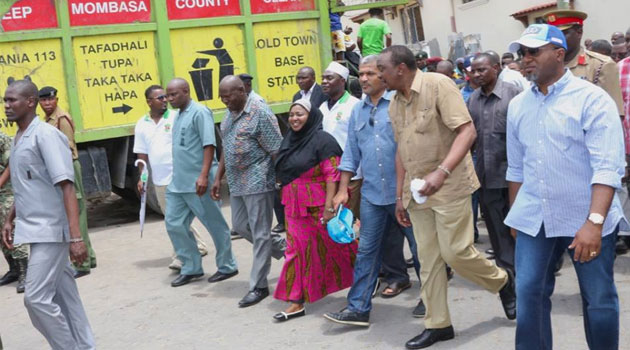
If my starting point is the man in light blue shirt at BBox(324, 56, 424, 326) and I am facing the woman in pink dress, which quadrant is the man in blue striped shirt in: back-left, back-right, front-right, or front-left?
back-left

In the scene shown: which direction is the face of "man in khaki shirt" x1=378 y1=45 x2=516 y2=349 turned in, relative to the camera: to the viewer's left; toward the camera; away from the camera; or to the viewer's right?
to the viewer's left

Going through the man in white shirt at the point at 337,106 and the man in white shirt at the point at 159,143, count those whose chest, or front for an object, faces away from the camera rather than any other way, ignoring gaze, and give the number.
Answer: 0

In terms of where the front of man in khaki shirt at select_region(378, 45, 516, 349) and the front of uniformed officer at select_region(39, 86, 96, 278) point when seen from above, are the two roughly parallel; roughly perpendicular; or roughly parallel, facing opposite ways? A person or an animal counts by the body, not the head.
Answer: roughly parallel

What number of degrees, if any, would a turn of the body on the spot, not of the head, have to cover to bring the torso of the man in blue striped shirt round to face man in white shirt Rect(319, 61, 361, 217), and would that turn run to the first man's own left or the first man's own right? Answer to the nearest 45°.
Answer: approximately 90° to the first man's own right

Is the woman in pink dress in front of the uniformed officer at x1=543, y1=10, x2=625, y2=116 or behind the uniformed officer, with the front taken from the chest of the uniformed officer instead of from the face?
in front

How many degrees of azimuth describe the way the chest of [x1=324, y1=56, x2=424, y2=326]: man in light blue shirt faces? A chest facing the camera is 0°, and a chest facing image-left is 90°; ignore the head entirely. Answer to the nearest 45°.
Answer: approximately 45°

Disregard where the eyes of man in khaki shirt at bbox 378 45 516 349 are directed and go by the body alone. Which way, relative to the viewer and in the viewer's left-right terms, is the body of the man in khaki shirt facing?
facing the viewer and to the left of the viewer

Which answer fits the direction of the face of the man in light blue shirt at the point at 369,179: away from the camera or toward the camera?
toward the camera

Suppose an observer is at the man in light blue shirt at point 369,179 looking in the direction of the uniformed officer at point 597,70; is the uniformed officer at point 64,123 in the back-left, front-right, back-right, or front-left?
back-left

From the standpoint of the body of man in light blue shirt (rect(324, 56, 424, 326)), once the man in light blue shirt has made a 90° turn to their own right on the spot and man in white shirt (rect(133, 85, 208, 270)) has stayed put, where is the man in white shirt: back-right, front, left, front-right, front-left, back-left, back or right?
front

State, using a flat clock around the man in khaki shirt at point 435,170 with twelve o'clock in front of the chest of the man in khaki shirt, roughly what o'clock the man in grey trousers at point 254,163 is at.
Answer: The man in grey trousers is roughly at 3 o'clock from the man in khaki shirt.
